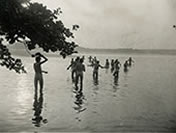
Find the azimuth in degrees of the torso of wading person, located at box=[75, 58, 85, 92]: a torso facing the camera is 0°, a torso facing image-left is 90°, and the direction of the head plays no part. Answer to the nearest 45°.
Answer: approximately 180°
